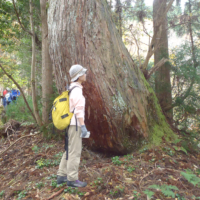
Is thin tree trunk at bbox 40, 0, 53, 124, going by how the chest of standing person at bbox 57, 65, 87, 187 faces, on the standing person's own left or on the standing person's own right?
on the standing person's own left

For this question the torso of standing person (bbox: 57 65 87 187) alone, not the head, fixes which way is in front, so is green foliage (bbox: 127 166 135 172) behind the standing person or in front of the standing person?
in front

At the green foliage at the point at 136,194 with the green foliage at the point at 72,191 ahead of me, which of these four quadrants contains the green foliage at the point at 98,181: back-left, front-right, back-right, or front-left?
front-right

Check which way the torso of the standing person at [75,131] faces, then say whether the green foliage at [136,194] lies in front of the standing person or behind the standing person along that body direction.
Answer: in front

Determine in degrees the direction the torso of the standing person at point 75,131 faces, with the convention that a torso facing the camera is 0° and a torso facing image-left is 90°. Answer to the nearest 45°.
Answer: approximately 270°

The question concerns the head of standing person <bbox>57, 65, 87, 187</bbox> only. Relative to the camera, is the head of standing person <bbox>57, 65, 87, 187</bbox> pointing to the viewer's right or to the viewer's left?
to the viewer's right

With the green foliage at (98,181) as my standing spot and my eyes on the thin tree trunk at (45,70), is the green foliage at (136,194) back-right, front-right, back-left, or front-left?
back-right
